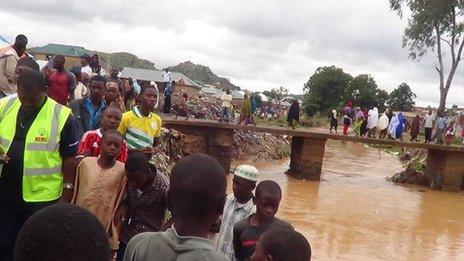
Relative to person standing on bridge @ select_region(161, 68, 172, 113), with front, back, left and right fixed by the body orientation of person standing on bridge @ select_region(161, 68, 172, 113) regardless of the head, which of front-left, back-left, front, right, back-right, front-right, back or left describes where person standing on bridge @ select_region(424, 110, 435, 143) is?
left

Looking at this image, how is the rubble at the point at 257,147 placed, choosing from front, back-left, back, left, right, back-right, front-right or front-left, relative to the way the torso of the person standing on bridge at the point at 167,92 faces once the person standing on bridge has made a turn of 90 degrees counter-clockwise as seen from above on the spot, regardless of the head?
front-right

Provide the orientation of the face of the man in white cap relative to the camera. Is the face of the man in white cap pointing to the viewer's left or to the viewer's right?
to the viewer's left

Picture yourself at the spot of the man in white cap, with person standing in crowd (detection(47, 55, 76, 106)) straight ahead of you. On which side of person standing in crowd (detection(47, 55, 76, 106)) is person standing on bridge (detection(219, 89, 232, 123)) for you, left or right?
right

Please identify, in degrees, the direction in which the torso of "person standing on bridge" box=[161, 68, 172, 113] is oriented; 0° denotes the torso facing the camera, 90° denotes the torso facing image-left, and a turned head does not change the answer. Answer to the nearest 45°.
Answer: approximately 0°

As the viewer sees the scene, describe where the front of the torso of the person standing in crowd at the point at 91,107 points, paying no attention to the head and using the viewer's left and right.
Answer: facing the viewer and to the right of the viewer

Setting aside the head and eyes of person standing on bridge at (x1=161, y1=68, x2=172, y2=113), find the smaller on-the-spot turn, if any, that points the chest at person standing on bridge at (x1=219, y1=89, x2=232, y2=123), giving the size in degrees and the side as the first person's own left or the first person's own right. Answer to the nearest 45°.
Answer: approximately 90° to the first person's own left

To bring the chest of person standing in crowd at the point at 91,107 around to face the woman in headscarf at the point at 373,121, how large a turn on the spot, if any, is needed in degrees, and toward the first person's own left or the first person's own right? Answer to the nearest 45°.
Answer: approximately 90° to the first person's own left
